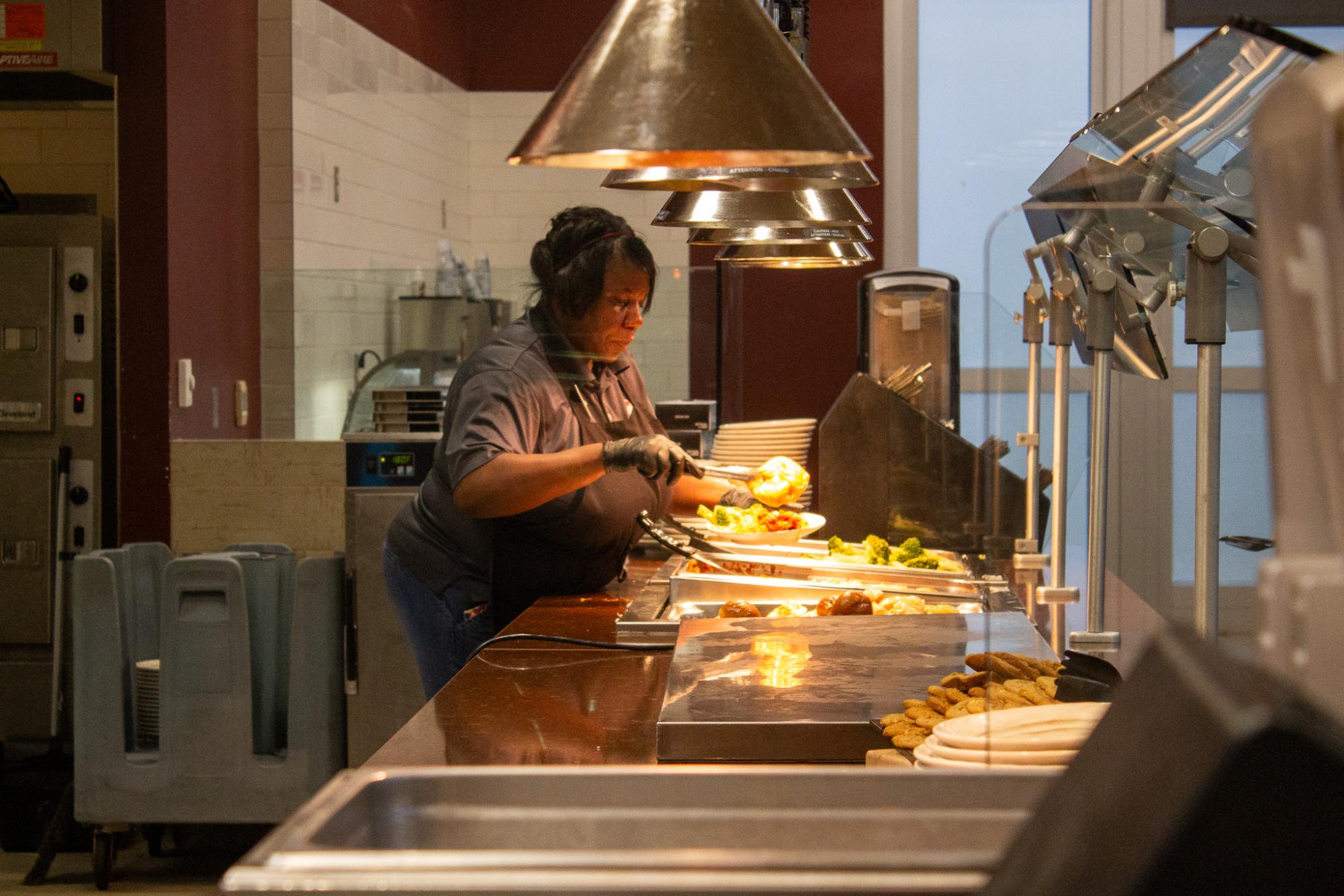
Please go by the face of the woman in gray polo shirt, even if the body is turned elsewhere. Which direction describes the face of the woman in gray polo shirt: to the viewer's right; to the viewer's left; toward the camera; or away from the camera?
to the viewer's right

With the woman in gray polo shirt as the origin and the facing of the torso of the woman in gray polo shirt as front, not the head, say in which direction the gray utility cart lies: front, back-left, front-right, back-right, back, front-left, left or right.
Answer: back

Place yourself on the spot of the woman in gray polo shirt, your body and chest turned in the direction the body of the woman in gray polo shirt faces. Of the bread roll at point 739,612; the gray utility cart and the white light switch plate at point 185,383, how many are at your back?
2

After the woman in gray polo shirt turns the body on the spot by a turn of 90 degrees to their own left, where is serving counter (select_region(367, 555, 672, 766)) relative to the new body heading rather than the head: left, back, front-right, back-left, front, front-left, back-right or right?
back-right

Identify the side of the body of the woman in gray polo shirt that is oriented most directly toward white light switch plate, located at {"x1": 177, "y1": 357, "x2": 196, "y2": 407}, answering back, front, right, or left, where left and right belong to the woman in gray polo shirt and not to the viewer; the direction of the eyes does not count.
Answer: back

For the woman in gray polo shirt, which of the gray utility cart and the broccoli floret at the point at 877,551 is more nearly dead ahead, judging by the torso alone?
the broccoli floret

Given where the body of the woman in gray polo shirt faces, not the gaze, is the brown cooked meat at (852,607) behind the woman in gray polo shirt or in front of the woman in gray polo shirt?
in front

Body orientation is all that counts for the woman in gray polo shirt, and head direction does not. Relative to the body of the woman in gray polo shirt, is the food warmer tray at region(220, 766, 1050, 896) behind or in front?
in front
